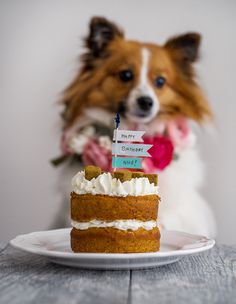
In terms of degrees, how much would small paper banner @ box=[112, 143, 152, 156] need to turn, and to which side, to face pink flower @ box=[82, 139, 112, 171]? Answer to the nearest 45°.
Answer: approximately 180°

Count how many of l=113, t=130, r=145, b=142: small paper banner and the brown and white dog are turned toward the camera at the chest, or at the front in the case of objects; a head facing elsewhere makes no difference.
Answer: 2

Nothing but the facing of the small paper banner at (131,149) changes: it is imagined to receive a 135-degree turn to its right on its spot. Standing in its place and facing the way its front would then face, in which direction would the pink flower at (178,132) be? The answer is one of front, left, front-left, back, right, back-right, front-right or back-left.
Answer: front-right

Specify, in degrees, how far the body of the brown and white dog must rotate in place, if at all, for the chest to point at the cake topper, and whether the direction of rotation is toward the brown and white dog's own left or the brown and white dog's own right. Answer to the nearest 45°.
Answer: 0° — it already faces it

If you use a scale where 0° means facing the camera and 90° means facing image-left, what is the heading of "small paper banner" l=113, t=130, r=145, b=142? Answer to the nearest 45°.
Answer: approximately 0°

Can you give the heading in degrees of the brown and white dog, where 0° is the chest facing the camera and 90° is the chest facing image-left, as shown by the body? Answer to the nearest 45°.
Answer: approximately 0°

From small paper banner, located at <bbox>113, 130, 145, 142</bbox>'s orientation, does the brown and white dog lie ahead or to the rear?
to the rear

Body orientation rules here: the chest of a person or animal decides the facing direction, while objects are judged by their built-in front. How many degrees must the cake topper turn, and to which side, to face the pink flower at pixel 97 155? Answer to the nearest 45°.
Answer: approximately 180°

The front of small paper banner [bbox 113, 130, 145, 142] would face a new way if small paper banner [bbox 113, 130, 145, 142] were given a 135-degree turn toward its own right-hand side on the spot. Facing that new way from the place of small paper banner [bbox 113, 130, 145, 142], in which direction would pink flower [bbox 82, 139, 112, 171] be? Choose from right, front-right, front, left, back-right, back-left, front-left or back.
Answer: front-right

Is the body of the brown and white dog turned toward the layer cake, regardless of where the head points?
yes
